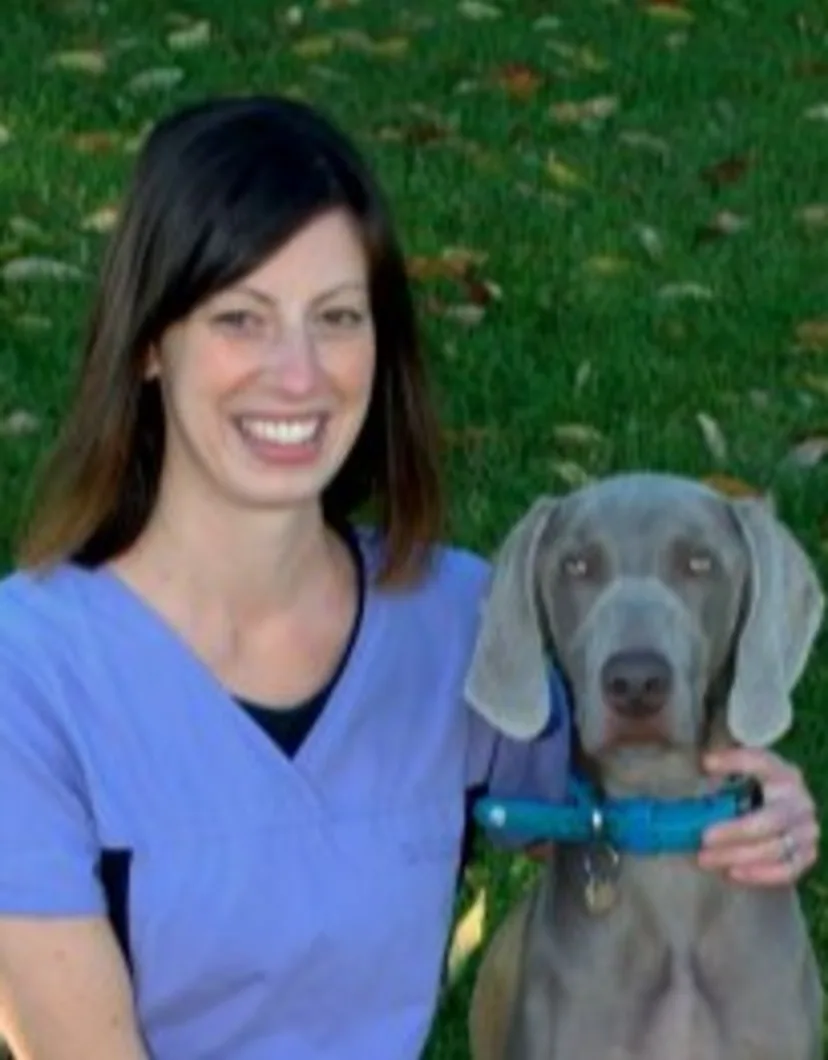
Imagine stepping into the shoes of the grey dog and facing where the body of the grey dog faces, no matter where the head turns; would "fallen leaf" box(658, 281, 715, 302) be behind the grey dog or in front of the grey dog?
behind

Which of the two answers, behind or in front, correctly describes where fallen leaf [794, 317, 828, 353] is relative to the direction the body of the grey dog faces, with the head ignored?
behind

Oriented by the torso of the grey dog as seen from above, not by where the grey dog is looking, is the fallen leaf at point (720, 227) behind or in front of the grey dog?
behind

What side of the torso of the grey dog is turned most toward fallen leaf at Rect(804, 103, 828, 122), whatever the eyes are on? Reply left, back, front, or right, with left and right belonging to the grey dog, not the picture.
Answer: back

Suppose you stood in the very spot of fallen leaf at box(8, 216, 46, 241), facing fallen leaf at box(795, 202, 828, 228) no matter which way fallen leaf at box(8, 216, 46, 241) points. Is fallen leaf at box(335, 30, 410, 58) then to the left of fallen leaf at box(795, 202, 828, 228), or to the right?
left

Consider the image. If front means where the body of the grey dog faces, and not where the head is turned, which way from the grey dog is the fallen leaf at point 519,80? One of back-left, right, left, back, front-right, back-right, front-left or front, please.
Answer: back

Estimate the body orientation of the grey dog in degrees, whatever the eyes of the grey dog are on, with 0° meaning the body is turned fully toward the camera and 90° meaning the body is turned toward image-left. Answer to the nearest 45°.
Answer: approximately 0°

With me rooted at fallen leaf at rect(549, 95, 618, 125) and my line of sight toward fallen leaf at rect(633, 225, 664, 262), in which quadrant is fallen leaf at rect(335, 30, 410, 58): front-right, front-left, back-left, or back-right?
back-right

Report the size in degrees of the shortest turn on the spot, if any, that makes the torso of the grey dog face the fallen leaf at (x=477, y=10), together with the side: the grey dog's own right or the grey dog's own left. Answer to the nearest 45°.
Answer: approximately 180°

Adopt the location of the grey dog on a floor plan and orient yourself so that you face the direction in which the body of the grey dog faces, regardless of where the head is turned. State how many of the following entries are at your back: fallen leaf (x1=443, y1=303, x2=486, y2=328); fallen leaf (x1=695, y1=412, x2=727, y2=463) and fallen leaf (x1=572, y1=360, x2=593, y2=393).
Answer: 3

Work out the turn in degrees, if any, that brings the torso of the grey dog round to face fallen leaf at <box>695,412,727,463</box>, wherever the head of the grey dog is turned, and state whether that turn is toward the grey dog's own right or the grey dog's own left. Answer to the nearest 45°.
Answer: approximately 180°

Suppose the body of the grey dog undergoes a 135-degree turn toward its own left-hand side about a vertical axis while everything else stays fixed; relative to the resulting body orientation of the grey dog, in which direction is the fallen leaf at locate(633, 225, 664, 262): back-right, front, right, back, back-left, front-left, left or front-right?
front-left
